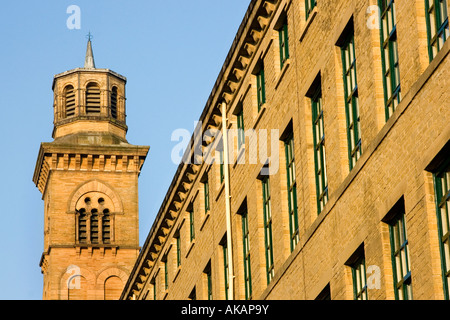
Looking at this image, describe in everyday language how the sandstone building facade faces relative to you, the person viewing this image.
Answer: facing the viewer and to the left of the viewer
